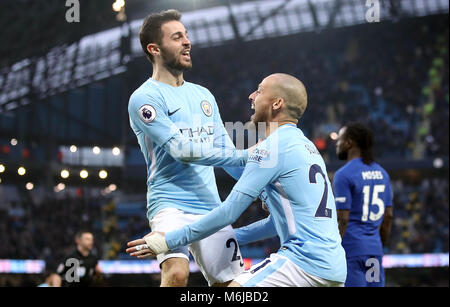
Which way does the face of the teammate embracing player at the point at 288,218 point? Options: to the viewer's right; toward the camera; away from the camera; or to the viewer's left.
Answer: to the viewer's left

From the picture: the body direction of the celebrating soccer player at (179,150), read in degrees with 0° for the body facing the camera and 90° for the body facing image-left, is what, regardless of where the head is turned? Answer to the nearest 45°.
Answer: approximately 315°

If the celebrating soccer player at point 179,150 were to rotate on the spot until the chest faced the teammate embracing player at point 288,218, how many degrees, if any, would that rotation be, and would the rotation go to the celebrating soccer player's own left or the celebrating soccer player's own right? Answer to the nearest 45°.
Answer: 0° — they already face them
